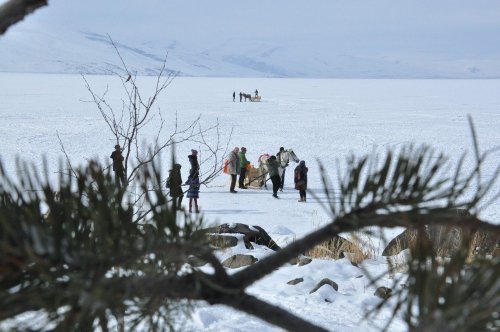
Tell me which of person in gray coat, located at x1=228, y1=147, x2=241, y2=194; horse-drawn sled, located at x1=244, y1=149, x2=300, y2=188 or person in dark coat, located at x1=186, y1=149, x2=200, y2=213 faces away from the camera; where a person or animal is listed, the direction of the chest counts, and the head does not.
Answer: person in dark coat, located at x1=186, y1=149, x2=200, y2=213

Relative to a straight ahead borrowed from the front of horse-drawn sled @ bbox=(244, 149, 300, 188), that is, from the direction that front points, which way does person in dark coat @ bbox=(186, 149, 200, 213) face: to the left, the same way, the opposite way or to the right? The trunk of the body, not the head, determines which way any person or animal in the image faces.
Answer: to the left

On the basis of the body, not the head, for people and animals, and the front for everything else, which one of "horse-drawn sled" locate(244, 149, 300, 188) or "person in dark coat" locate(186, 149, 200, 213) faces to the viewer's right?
the horse-drawn sled

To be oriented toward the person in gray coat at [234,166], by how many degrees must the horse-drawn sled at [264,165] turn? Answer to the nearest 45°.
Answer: approximately 135° to its right

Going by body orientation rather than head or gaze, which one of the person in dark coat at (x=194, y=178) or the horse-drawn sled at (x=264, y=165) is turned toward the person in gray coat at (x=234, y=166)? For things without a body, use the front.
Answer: the person in dark coat at (x=194, y=178)

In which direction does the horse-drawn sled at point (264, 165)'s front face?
to the viewer's right

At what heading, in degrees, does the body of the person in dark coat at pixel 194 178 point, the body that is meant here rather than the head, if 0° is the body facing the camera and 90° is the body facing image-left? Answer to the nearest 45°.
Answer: approximately 180°

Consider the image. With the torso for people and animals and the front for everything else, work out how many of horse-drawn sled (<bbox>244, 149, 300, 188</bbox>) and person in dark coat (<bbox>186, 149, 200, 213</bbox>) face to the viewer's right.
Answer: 1

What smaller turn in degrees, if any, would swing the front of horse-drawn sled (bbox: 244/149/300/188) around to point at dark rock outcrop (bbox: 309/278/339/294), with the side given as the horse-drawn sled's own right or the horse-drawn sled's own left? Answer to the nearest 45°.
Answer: approximately 90° to the horse-drawn sled's own right

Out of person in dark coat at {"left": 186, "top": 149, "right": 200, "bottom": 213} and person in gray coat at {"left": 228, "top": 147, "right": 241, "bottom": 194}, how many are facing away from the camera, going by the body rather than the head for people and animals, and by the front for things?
1

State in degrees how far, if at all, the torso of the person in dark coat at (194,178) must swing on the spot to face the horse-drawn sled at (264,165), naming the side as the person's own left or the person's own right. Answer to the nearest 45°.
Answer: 0° — they already face it
